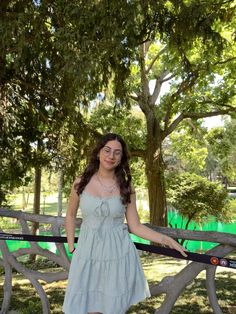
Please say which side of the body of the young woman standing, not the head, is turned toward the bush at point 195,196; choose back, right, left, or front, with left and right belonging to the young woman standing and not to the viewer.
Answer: back

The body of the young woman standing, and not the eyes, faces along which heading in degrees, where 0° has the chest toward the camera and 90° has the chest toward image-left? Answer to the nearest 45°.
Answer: approximately 0°
